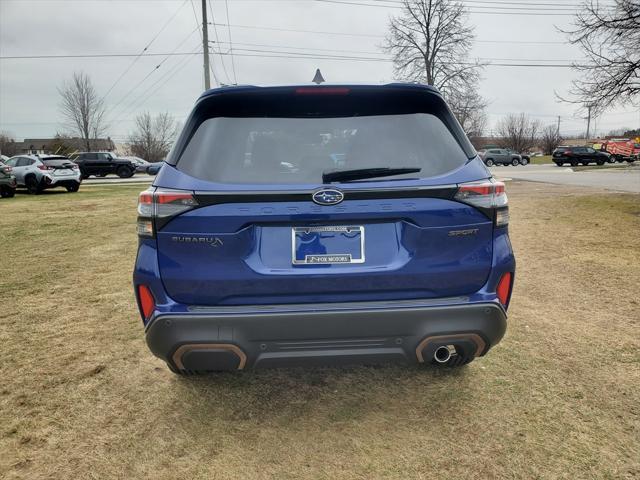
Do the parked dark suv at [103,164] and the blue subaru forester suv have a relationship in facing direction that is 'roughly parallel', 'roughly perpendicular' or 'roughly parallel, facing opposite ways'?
roughly perpendicular

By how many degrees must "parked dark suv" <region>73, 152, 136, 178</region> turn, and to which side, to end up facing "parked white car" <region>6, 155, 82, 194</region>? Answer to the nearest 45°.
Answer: approximately 90° to its right

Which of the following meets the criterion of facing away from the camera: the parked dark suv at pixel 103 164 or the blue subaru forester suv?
the blue subaru forester suv

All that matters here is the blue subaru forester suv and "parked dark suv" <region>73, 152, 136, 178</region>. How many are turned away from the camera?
1

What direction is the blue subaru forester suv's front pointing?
away from the camera

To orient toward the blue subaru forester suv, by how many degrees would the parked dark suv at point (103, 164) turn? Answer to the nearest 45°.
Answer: approximately 90° to its right

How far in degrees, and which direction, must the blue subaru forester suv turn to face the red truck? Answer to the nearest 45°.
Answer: approximately 45° to its right

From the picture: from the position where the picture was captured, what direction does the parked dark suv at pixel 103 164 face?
facing to the right of the viewer

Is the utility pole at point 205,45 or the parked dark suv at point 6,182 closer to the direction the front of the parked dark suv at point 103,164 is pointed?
the utility pole

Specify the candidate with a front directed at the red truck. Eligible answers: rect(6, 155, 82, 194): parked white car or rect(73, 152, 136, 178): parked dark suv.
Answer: the parked dark suv

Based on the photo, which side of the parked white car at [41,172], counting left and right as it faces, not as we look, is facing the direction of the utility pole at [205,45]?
right

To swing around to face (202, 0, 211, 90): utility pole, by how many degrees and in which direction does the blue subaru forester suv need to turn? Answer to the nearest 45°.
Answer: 0° — it already faces it

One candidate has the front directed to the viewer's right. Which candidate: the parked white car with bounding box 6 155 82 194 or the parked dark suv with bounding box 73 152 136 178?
the parked dark suv

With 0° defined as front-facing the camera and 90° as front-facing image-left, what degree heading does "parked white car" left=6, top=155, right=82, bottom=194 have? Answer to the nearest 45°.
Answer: approximately 135°
